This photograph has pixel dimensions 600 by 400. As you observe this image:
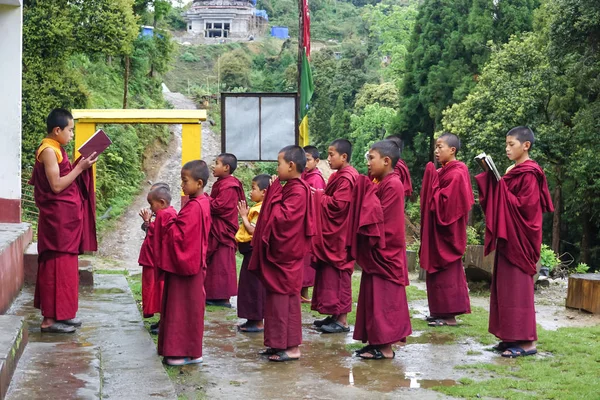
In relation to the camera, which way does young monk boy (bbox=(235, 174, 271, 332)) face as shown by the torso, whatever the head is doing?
to the viewer's left

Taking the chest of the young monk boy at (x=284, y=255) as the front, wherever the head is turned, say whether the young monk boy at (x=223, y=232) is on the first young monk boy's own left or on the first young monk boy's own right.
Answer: on the first young monk boy's own right

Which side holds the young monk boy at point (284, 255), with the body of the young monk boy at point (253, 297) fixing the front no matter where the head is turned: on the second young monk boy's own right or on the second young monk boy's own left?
on the second young monk boy's own left

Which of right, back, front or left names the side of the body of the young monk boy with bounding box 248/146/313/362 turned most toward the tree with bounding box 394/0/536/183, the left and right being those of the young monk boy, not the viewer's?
right

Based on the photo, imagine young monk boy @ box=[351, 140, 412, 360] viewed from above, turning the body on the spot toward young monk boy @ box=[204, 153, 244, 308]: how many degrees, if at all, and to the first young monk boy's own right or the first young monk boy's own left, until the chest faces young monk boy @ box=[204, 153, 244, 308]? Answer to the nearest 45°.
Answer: approximately 45° to the first young monk boy's own right

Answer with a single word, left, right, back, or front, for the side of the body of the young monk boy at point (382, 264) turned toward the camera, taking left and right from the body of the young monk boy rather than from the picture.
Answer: left

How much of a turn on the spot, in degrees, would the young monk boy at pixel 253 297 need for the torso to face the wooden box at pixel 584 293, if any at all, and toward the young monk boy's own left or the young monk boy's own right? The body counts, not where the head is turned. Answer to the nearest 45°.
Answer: approximately 180°

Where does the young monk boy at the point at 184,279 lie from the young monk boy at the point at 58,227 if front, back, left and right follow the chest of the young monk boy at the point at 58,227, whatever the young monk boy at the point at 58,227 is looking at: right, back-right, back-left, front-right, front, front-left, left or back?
front-right

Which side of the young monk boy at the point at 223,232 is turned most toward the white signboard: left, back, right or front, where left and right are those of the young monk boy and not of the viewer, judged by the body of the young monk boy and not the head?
right

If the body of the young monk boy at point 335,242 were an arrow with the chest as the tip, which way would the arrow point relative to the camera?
to the viewer's left

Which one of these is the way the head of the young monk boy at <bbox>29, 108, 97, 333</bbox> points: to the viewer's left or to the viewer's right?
to the viewer's right

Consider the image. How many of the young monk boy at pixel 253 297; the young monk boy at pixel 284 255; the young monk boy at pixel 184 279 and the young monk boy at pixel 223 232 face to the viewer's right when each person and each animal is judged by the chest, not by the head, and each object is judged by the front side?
0

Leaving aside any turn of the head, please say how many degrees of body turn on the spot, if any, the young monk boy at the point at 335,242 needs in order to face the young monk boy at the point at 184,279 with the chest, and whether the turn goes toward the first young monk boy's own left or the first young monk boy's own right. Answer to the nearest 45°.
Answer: approximately 45° to the first young monk boy's own left

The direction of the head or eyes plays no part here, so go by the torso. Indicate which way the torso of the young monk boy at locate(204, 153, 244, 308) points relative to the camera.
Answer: to the viewer's left

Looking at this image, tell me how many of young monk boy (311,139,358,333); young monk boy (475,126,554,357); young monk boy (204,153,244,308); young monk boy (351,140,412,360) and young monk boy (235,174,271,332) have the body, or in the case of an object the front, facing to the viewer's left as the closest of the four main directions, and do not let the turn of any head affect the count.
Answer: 5

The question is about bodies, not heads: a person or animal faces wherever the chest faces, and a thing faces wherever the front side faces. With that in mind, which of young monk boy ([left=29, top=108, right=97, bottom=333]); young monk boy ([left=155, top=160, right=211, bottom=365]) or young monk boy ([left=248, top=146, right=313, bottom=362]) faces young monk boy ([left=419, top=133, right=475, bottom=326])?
young monk boy ([left=29, top=108, right=97, bottom=333])

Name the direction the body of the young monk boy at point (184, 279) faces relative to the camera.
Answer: to the viewer's left

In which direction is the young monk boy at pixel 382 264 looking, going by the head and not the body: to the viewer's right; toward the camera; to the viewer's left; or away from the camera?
to the viewer's left

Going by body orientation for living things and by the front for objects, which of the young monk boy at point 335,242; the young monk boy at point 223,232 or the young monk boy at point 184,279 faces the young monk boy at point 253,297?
the young monk boy at point 335,242
